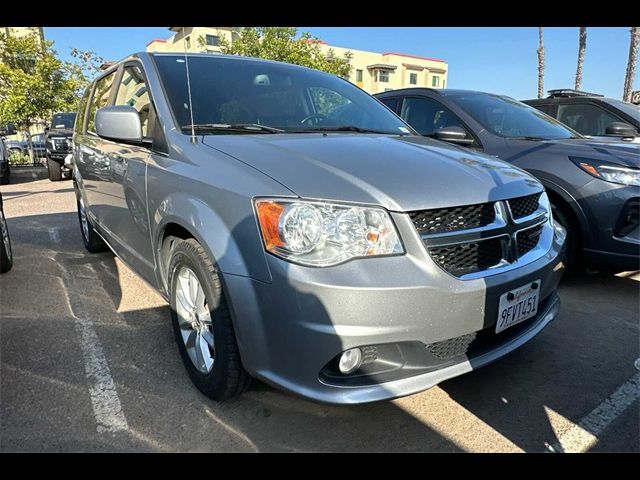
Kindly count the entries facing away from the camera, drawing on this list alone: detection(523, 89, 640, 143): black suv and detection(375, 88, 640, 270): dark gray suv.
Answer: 0

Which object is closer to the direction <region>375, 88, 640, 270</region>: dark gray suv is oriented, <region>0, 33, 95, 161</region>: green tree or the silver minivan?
the silver minivan

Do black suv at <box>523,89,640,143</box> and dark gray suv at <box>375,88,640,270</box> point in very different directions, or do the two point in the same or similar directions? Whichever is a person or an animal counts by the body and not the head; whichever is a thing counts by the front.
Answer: same or similar directions

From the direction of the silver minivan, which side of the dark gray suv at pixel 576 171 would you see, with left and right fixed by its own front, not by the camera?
right

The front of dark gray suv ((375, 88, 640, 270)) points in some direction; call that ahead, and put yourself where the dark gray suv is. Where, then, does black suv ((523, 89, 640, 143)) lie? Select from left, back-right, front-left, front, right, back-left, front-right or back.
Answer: back-left

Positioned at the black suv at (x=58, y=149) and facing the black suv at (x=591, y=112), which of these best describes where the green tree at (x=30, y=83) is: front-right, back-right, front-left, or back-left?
back-left

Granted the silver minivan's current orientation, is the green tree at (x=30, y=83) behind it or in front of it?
behind

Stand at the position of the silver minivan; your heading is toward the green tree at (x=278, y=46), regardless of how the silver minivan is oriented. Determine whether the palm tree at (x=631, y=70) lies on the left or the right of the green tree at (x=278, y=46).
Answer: right

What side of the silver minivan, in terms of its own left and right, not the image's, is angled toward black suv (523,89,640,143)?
left

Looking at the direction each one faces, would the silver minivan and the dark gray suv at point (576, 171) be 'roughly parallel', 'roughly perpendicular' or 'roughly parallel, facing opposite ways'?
roughly parallel

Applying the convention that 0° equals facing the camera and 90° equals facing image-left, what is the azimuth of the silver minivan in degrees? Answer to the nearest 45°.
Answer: approximately 315°

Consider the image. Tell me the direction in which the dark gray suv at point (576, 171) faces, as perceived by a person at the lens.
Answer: facing the viewer and to the right of the viewer

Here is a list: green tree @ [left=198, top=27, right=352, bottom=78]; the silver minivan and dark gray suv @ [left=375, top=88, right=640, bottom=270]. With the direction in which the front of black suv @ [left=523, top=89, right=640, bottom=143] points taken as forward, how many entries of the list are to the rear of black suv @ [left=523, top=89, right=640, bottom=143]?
1

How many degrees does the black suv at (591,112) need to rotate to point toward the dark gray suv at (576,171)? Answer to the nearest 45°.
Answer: approximately 45° to its right

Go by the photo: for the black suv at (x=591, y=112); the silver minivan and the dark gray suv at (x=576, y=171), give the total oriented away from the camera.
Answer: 0
